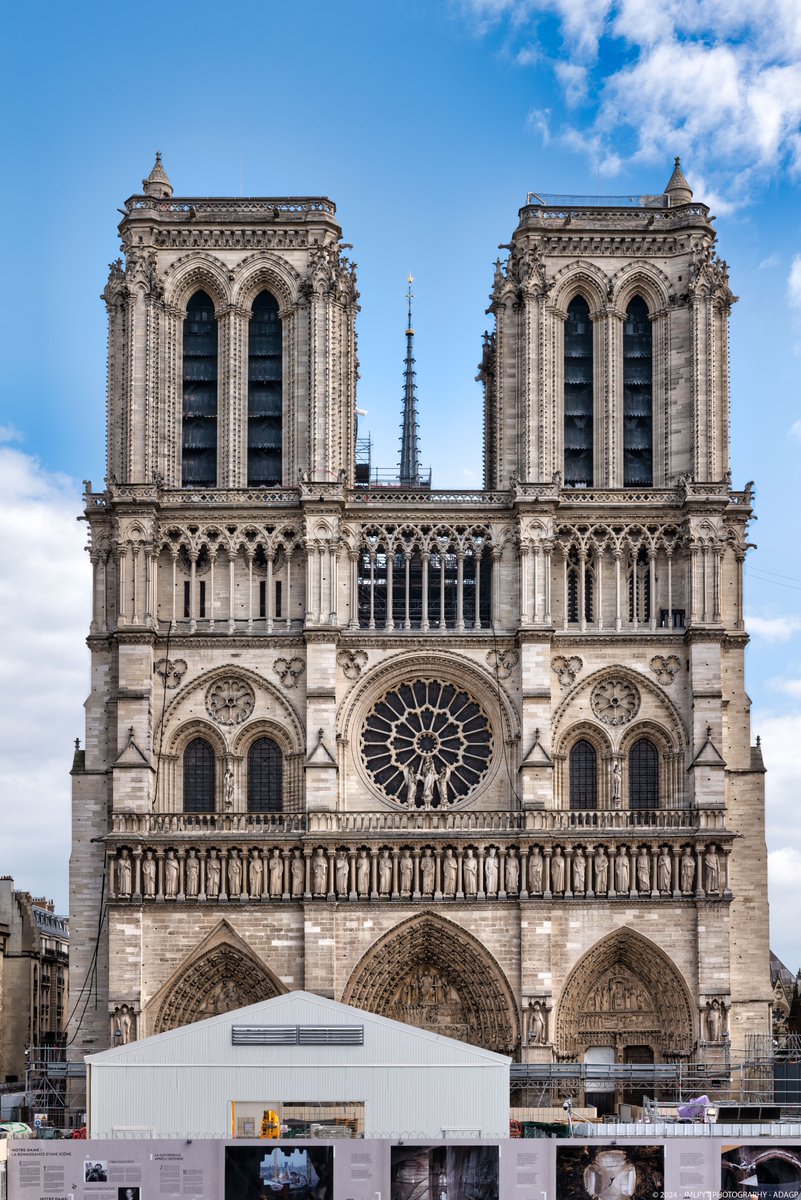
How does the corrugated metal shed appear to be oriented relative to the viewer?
toward the camera
